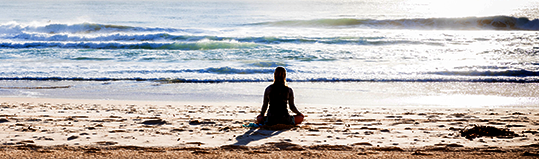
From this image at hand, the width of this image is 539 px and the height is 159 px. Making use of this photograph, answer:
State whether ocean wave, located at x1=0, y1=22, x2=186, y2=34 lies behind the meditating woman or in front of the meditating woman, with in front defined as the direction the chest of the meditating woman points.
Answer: in front

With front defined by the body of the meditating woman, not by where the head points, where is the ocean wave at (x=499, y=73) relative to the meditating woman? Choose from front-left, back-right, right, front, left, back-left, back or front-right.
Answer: front-right

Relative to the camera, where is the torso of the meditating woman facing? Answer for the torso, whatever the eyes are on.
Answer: away from the camera

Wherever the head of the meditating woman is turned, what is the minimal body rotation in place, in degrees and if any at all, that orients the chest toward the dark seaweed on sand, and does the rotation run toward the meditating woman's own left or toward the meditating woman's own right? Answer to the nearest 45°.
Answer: approximately 90° to the meditating woman's own right

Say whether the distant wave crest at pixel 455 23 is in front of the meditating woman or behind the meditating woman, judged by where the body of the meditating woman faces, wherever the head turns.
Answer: in front

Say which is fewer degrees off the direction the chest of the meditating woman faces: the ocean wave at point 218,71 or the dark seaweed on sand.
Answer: the ocean wave

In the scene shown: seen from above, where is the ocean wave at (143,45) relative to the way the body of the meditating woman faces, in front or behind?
in front

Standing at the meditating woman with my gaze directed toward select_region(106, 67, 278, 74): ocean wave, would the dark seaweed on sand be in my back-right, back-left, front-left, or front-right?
back-right

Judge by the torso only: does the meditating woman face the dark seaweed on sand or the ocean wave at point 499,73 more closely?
the ocean wave

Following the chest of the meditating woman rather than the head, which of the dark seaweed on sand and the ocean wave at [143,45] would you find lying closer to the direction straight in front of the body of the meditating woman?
the ocean wave

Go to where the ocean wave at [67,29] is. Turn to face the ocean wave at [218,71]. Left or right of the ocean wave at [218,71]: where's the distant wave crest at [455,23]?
left
